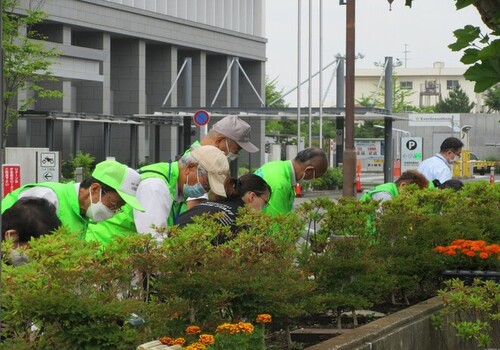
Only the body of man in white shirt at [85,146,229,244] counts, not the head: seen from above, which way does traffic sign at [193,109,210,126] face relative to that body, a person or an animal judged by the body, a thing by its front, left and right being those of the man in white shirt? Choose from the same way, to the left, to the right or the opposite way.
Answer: to the right

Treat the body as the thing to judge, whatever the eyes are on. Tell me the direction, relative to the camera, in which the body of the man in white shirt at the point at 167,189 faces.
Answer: to the viewer's right

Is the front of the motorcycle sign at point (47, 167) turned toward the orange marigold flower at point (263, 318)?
yes

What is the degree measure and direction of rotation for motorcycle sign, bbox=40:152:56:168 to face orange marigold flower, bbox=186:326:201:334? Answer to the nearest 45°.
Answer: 0° — it already faces it

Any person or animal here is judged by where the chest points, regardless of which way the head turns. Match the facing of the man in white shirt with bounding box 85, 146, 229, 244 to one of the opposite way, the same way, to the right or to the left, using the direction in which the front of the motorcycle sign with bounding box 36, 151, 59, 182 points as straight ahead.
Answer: to the left
